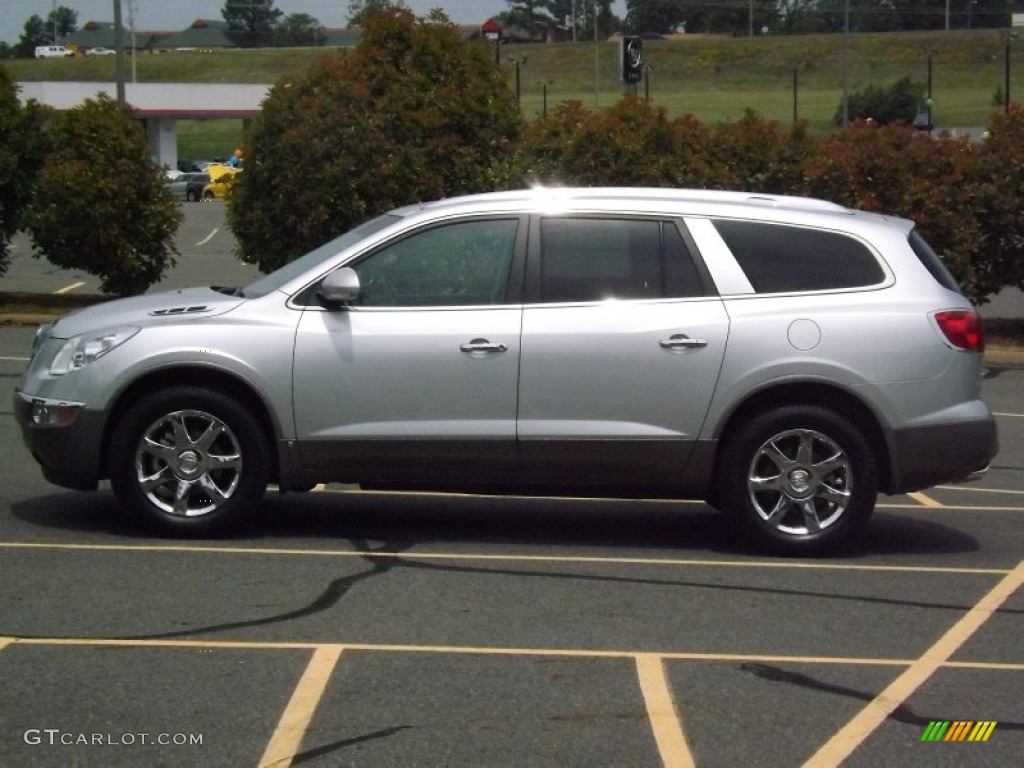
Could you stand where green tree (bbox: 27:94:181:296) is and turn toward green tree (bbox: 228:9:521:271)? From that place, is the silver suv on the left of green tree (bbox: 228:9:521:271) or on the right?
right

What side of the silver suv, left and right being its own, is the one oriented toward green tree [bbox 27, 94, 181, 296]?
right

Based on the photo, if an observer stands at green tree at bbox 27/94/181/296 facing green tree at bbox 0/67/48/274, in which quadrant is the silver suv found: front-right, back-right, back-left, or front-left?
back-left

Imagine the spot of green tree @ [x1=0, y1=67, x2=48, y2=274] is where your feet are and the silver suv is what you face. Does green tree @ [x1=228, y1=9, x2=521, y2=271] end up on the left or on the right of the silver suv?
left

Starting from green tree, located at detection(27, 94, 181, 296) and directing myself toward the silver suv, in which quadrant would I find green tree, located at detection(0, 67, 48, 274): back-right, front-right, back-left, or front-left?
back-right

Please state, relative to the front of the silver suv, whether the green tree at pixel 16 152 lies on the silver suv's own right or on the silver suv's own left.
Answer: on the silver suv's own right

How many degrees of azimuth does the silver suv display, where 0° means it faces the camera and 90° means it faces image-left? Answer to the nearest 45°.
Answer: approximately 90°
